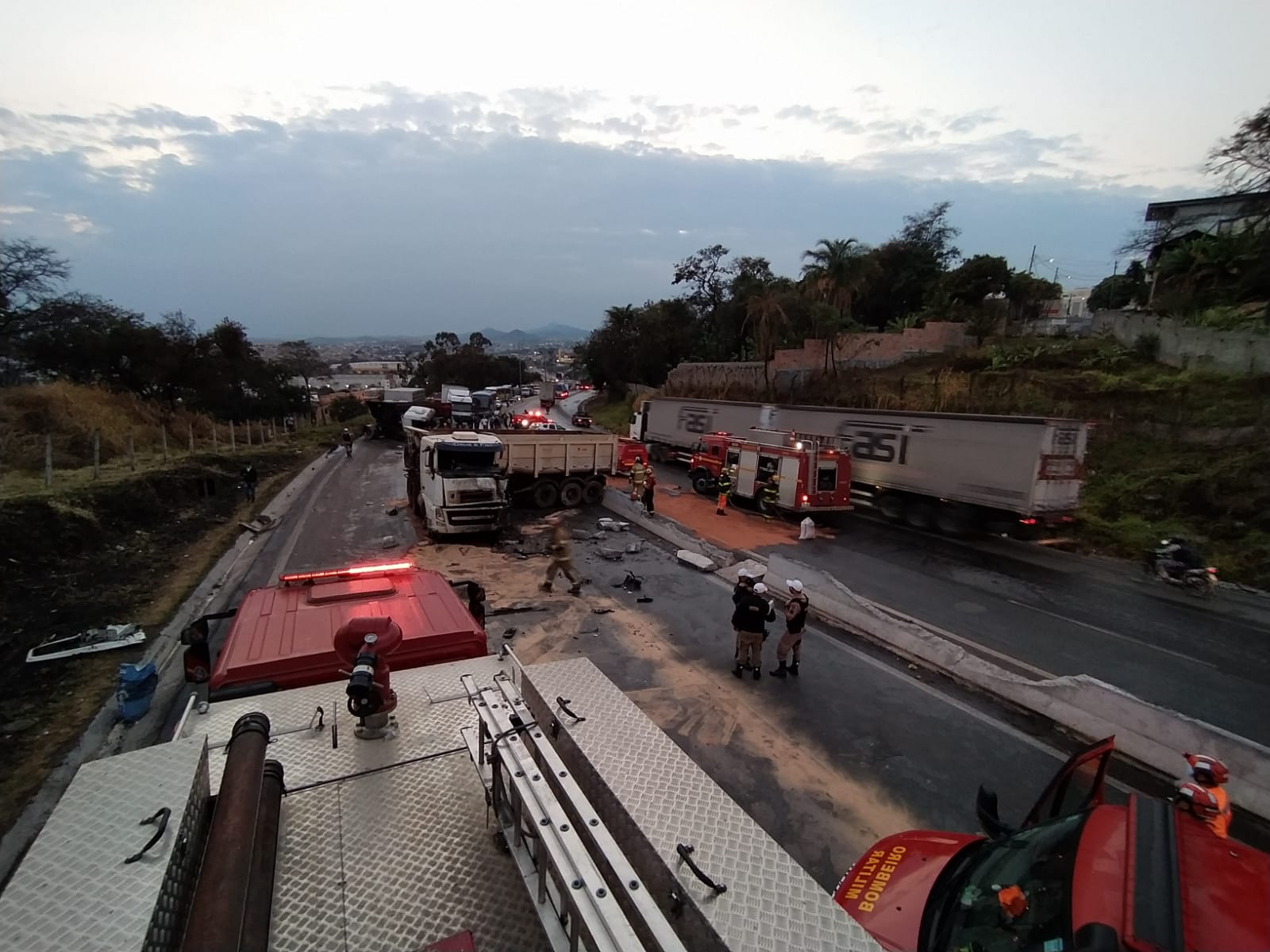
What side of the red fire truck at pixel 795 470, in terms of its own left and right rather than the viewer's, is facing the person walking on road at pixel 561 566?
left

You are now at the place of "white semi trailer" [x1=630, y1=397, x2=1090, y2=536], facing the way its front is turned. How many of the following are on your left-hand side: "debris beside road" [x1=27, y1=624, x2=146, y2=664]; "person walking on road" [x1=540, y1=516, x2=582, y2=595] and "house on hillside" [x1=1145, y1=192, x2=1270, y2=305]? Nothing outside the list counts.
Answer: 2

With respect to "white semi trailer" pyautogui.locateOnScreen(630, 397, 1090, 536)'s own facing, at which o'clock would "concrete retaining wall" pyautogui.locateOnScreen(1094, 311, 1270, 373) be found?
The concrete retaining wall is roughly at 3 o'clock from the white semi trailer.

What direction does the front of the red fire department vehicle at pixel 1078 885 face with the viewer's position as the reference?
facing to the left of the viewer

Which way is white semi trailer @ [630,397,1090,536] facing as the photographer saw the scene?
facing away from the viewer and to the left of the viewer

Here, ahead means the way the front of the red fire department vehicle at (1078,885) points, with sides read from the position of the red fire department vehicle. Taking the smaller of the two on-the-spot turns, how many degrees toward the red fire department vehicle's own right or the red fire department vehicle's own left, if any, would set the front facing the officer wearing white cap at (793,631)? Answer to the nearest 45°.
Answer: approximately 45° to the red fire department vehicle's own right

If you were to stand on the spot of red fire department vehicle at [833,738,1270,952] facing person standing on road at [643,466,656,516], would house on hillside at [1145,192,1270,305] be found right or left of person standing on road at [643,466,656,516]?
right
